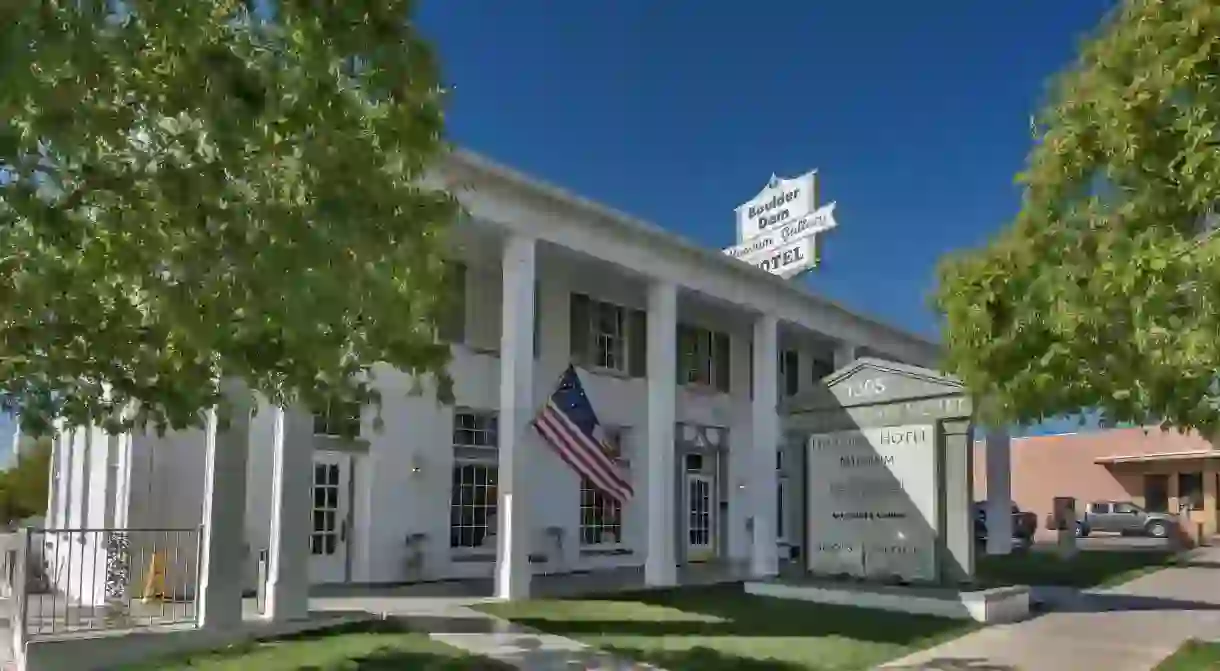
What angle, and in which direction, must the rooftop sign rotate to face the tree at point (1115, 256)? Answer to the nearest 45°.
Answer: approximately 45° to its left

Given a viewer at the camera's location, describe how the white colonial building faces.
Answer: facing the viewer and to the right of the viewer

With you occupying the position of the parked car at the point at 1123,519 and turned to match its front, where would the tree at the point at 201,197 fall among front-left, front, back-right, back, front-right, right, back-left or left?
right

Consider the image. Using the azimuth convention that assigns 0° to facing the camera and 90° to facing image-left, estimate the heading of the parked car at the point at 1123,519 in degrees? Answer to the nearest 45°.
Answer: approximately 270°

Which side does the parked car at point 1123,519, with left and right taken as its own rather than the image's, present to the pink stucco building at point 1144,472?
left

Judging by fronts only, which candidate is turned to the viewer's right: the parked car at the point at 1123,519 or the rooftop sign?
the parked car

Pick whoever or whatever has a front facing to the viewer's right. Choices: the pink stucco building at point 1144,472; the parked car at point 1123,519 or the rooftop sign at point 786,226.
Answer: the parked car

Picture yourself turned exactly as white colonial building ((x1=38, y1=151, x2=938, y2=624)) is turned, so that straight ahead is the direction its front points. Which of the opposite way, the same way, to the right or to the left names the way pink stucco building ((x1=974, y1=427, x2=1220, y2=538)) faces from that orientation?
to the right

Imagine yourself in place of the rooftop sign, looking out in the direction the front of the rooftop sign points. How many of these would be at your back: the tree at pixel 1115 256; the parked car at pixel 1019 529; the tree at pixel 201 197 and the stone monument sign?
1

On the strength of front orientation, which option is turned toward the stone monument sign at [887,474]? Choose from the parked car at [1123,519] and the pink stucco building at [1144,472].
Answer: the pink stucco building

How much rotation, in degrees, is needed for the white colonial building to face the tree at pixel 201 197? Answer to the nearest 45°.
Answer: approximately 45° to its right

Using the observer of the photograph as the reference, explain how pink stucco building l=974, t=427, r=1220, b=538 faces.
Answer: facing the viewer

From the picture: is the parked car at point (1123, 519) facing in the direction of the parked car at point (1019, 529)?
no

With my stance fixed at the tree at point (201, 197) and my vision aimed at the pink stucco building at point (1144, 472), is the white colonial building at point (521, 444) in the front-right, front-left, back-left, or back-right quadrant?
front-left

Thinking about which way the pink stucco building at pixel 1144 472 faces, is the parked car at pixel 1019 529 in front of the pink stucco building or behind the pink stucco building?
in front
